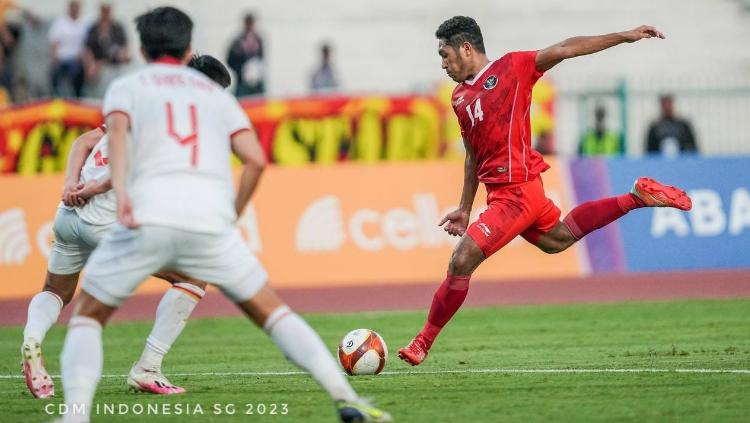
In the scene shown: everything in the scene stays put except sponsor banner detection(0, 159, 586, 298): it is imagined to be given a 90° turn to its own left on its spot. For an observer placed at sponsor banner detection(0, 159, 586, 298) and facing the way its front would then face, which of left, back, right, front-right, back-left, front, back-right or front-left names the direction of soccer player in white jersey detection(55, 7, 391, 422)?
right

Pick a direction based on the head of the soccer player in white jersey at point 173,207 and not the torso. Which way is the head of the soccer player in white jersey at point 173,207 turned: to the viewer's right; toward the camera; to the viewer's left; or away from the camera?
away from the camera

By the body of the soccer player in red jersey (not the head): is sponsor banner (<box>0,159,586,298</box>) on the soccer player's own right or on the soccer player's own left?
on the soccer player's own right

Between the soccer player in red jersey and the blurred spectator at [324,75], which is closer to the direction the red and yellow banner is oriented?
the soccer player in red jersey

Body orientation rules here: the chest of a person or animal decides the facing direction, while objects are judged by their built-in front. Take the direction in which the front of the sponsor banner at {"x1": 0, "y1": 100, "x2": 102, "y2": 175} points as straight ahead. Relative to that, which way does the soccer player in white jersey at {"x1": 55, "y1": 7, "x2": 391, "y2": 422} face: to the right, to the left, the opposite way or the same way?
the opposite way

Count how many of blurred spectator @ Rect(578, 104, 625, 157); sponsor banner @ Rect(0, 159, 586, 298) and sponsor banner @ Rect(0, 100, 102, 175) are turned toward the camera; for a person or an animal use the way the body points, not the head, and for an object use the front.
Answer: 3

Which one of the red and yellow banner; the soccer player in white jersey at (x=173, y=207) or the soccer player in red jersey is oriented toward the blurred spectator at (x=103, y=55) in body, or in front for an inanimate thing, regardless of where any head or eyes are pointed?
the soccer player in white jersey

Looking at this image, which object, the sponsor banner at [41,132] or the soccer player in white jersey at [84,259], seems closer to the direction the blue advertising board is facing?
the soccer player in white jersey

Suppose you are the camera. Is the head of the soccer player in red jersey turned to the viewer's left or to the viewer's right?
to the viewer's left

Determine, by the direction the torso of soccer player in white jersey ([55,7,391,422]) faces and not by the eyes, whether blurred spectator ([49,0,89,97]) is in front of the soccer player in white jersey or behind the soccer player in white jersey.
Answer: in front

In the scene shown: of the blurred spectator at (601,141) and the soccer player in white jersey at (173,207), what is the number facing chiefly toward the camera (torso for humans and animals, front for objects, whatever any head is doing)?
1

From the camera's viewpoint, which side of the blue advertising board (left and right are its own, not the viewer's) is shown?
front

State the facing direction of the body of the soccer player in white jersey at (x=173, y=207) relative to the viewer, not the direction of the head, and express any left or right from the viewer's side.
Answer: facing away from the viewer

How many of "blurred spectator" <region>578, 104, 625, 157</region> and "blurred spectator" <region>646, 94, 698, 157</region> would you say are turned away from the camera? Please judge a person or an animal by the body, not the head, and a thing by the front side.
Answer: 0

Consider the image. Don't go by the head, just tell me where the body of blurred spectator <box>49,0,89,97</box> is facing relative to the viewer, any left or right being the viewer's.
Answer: facing the viewer

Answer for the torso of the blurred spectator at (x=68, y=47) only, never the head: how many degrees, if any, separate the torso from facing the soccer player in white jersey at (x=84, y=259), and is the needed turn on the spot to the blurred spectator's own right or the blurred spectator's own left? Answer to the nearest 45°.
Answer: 0° — they already face them

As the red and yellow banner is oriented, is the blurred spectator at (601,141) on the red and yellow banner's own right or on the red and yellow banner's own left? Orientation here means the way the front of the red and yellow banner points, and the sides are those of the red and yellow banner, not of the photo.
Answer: on the red and yellow banner's own left

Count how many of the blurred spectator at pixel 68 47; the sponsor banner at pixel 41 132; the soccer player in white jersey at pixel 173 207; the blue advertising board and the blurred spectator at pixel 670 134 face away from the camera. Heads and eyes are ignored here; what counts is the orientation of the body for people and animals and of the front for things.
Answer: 1

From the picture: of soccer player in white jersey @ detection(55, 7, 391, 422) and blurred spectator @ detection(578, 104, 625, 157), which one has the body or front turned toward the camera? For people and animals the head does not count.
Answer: the blurred spectator
